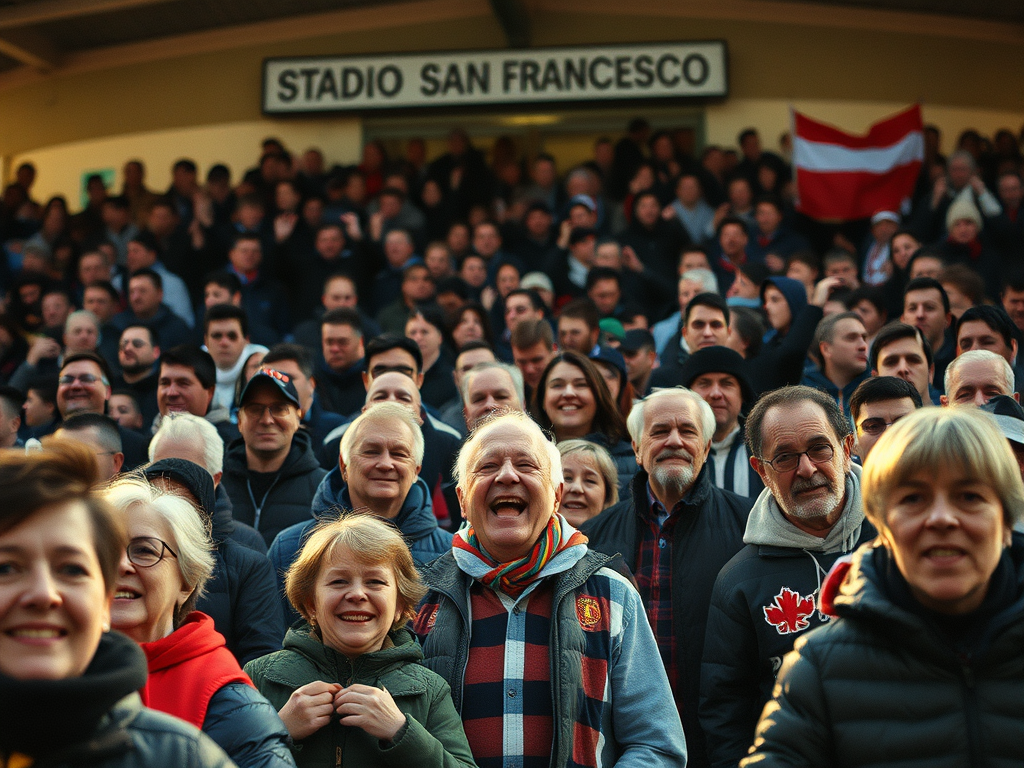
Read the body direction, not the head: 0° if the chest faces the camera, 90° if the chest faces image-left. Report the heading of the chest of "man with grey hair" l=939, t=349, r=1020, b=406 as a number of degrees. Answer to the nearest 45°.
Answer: approximately 0°

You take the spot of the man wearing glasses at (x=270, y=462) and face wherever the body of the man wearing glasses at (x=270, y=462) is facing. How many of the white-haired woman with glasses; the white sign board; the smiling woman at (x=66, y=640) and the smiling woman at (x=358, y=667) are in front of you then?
3

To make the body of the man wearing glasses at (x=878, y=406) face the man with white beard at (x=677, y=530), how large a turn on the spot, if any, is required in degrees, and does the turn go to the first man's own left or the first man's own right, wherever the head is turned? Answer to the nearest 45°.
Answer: approximately 45° to the first man's own right

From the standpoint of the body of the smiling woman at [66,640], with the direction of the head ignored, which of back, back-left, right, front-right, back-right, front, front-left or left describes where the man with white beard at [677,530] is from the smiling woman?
back-left

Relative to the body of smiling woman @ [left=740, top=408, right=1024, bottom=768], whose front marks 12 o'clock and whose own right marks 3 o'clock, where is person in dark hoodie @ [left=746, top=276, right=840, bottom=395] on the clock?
The person in dark hoodie is roughly at 6 o'clock from the smiling woman.

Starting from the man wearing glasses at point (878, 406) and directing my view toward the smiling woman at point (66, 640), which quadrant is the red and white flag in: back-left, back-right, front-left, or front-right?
back-right

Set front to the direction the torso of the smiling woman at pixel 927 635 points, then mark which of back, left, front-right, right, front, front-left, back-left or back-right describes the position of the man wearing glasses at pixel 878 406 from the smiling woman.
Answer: back
